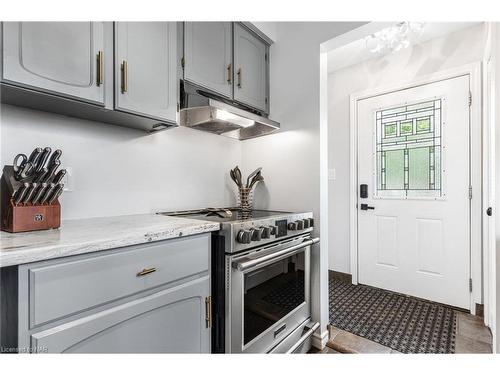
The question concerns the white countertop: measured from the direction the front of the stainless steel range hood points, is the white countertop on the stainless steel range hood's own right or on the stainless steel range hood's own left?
on the stainless steel range hood's own right

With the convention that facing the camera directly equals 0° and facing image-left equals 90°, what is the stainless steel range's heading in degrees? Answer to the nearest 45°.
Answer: approximately 315°

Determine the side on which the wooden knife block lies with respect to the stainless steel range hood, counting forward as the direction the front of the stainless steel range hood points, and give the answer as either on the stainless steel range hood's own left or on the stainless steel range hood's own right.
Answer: on the stainless steel range hood's own right

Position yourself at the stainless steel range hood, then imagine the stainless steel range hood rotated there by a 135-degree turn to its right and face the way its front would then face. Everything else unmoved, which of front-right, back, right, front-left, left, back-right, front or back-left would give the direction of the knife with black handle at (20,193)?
front-left

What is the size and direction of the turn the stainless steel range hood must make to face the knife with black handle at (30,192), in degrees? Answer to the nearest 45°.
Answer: approximately 90° to its right

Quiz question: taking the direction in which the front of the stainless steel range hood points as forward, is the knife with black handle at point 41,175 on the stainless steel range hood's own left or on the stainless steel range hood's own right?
on the stainless steel range hood's own right

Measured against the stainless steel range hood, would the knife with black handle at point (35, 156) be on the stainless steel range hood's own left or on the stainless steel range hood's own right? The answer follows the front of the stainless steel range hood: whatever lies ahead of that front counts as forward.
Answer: on the stainless steel range hood's own right

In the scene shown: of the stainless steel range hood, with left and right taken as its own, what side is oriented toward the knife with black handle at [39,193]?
right

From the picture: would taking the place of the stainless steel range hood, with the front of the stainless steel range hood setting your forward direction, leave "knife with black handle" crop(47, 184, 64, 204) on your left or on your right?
on your right
